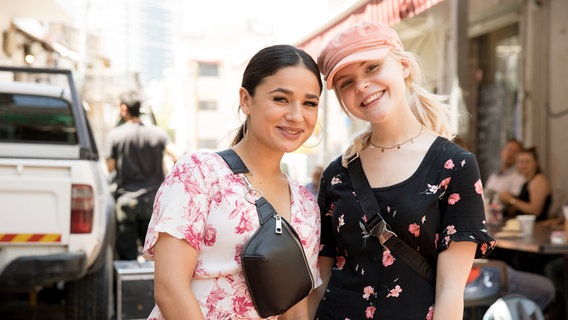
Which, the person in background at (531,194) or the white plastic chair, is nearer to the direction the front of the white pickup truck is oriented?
the person in background

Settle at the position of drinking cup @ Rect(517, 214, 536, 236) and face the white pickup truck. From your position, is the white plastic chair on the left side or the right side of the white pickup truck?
left

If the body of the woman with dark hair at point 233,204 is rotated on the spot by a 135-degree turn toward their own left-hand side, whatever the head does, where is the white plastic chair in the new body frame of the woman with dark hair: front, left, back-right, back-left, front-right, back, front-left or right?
front-right

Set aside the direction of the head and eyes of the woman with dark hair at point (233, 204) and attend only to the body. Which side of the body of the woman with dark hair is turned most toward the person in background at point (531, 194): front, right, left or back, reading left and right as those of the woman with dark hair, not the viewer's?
left

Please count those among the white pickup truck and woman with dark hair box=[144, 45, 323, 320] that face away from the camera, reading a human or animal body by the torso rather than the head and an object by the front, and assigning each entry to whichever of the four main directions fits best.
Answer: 1

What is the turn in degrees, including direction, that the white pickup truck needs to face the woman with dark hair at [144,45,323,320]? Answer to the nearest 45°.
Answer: approximately 180°

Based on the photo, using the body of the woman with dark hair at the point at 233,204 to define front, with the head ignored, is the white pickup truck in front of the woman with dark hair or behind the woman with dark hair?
behind

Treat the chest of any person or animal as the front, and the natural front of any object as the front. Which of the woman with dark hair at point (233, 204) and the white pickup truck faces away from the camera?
the white pickup truck

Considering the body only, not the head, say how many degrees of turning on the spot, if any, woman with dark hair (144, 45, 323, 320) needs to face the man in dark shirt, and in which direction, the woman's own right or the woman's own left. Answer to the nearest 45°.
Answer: approximately 135° to the woman's own left

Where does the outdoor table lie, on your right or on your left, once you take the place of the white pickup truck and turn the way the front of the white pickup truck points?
on your right

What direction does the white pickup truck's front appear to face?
away from the camera

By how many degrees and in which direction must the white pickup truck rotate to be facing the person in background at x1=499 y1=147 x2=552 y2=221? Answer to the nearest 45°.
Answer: approximately 90° to its right

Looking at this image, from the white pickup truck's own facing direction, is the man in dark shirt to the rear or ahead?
ahead
